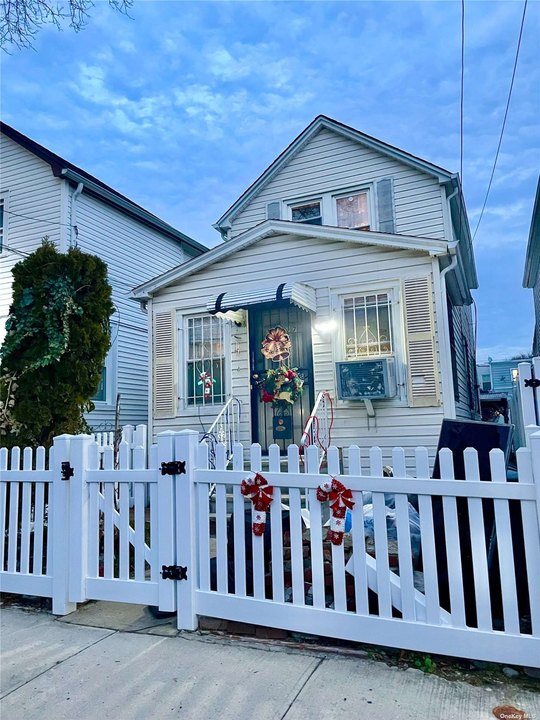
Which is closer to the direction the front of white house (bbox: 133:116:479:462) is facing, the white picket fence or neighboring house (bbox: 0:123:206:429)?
the white picket fence

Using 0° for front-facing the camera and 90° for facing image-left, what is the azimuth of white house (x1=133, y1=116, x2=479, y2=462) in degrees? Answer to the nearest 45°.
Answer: approximately 0°

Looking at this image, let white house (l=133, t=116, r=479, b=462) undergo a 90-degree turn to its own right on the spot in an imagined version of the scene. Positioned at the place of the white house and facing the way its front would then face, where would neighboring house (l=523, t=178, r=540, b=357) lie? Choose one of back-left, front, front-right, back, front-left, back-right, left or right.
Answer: back-right

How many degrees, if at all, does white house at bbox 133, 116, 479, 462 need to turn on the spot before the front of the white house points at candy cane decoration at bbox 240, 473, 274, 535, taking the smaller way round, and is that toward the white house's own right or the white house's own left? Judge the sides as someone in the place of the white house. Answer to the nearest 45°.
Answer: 0° — it already faces it
